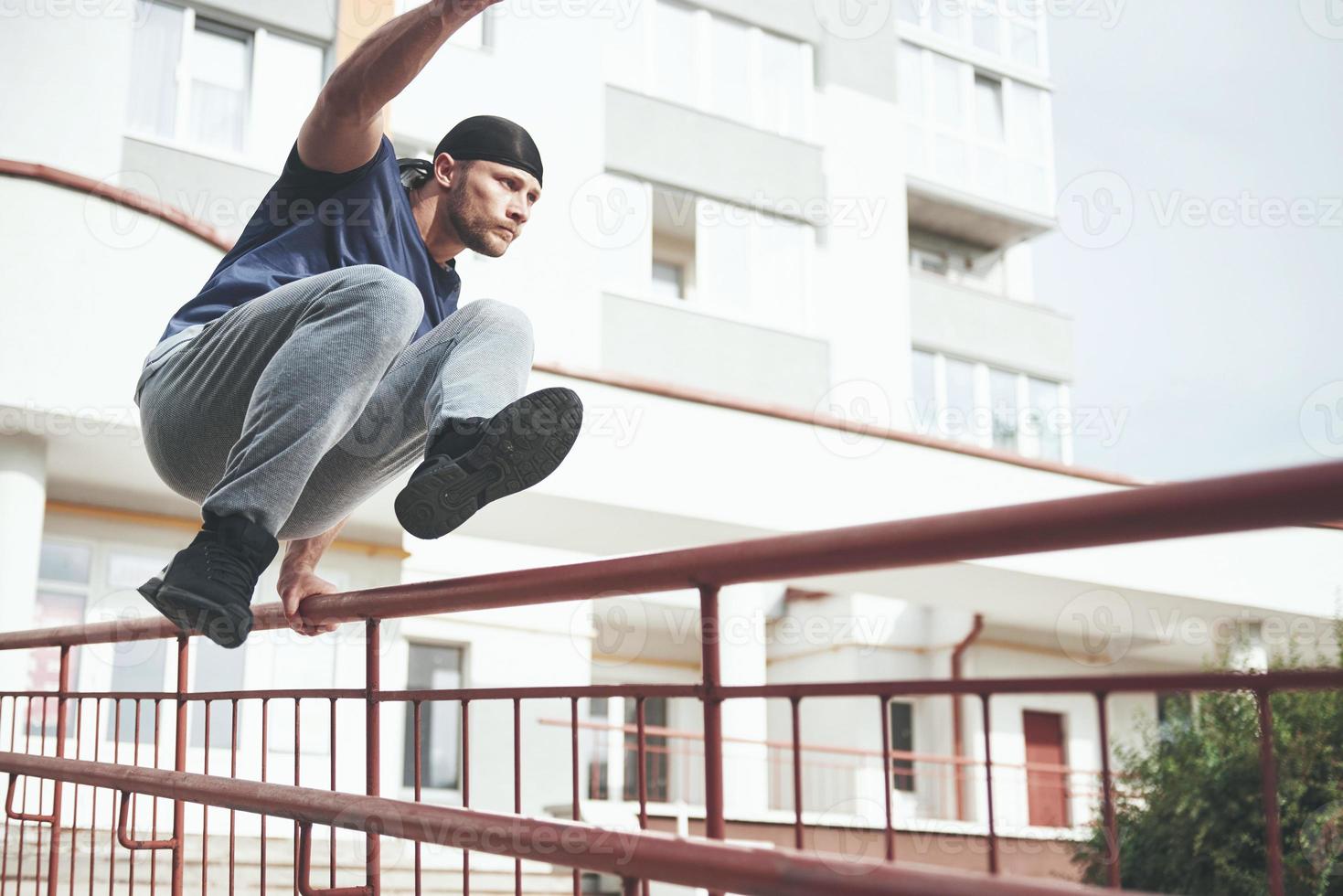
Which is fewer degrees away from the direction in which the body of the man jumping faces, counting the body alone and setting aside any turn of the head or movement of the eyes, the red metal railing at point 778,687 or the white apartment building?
the red metal railing

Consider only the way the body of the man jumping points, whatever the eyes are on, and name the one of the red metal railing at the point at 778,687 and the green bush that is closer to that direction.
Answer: the red metal railing

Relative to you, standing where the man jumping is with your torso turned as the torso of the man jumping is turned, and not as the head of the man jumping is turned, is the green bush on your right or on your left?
on your left

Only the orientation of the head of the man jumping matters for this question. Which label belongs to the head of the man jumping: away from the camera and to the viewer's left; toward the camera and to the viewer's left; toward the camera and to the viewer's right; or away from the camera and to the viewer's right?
toward the camera and to the viewer's right

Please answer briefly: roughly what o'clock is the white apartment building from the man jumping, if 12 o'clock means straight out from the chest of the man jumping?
The white apartment building is roughly at 8 o'clock from the man jumping.

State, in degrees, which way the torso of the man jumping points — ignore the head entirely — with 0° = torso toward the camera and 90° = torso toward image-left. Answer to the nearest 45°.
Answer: approximately 315°
